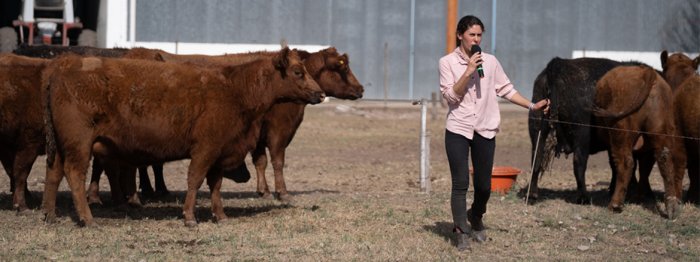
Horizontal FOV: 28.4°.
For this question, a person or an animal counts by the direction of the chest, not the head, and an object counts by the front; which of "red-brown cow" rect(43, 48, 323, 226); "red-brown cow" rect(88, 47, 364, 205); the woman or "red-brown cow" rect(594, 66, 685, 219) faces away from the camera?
"red-brown cow" rect(594, 66, 685, 219)

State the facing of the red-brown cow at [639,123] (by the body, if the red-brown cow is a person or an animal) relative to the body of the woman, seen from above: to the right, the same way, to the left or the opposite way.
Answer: the opposite way

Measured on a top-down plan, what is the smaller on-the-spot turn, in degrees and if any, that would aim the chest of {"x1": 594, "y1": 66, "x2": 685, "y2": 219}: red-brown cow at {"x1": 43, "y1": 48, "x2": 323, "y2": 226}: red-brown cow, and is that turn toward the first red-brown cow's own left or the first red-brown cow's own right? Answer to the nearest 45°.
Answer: approximately 135° to the first red-brown cow's own left

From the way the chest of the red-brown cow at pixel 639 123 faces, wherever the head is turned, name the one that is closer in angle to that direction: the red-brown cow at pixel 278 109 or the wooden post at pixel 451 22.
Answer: the wooden post

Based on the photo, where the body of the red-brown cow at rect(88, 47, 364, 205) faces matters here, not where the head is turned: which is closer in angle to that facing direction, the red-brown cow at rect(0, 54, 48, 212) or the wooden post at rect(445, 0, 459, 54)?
the wooden post

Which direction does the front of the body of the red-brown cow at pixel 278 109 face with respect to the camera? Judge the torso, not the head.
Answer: to the viewer's right

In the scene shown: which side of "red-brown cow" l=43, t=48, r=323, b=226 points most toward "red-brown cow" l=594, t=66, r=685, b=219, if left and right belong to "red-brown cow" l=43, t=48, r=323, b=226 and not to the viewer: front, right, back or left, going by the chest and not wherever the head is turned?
front

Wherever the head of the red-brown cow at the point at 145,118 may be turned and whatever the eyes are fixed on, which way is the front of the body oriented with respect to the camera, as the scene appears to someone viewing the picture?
to the viewer's right

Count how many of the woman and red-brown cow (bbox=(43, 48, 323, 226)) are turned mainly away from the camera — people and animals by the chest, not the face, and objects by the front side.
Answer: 0

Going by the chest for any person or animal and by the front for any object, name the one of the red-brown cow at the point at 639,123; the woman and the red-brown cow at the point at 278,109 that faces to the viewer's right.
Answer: the red-brown cow at the point at 278,109

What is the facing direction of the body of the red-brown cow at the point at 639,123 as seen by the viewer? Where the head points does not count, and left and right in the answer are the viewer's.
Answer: facing away from the viewer

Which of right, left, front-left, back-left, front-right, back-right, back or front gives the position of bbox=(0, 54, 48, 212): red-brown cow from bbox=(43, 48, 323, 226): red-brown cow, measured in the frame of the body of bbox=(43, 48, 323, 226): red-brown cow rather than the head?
back-left

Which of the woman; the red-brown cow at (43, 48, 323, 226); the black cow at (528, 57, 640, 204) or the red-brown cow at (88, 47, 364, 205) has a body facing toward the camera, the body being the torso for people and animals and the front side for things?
the woman

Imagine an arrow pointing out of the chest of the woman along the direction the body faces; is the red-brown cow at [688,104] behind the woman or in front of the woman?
behind

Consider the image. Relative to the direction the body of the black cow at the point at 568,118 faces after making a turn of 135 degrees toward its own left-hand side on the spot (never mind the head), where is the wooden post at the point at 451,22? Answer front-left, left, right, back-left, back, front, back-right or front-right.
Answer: right
